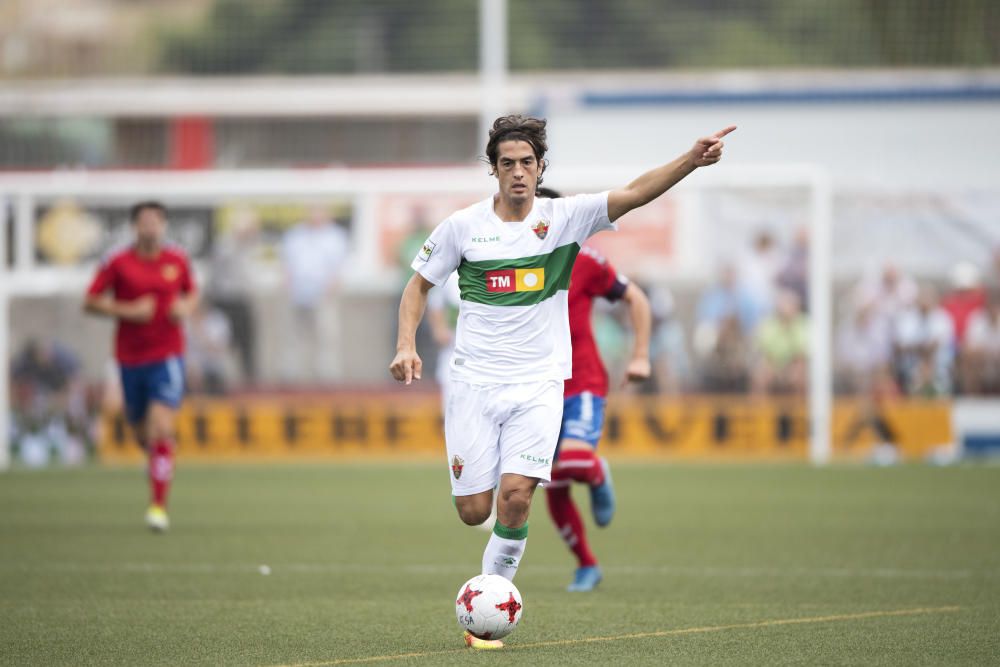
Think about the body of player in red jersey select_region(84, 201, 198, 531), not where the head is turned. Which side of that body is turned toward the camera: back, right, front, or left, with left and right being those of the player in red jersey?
front

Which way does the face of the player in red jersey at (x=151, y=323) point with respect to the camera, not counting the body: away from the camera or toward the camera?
toward the camera

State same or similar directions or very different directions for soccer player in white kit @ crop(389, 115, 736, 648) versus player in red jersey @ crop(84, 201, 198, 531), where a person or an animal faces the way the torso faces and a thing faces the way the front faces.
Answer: same or similar directions

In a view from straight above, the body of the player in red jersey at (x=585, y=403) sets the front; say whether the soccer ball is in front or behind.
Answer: in front

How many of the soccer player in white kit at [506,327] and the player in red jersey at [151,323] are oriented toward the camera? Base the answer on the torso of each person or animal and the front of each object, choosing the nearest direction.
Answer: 2

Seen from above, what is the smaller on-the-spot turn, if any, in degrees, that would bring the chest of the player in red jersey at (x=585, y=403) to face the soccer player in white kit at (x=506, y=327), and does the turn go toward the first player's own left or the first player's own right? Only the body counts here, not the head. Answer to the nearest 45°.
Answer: approximately 45° to the first player's own left

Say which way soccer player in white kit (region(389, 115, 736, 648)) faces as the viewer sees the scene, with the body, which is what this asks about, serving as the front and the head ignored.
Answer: toward the camera

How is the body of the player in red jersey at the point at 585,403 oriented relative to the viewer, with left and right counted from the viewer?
facing the viewer and to the left of the viewer

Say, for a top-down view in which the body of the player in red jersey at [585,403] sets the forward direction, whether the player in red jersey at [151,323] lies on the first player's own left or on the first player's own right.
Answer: on the first player's own right

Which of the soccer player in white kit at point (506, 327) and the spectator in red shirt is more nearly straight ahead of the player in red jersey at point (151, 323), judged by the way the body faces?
the soccer player in white kit

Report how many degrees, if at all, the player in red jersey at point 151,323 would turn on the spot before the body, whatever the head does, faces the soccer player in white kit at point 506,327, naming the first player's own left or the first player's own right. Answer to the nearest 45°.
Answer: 0° — they already face them

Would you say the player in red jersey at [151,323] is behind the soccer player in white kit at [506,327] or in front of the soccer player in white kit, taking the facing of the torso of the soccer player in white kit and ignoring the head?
behind

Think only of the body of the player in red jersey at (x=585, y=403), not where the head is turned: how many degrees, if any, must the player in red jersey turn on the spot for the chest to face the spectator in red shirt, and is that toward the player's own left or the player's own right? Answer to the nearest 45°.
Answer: approximately 180°
